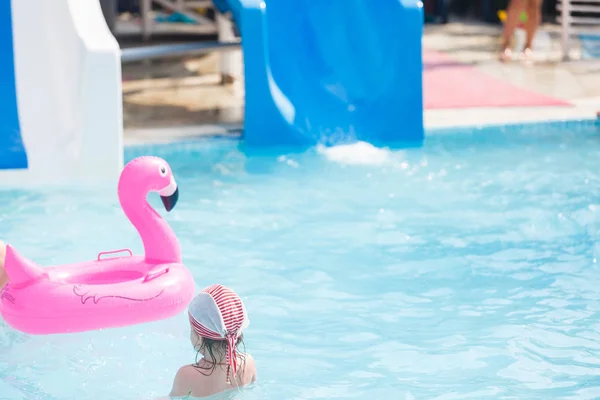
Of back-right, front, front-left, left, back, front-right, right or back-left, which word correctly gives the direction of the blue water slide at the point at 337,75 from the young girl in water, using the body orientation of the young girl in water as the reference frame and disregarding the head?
front-right

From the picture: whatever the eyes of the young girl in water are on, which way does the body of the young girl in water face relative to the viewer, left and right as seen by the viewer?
facing away from the viewer and to the left of the viewer

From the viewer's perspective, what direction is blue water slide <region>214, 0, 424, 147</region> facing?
toward the camera

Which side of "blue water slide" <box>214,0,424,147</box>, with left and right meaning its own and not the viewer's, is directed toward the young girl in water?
front

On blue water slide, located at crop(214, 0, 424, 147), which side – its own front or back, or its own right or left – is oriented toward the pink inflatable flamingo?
front

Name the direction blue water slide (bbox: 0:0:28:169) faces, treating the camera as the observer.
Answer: facing the viewer

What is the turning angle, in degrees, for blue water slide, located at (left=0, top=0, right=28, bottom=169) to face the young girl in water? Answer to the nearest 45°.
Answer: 0° — it already faces them

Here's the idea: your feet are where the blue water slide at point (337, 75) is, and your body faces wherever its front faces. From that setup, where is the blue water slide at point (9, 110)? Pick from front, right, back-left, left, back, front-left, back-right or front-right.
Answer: front-right

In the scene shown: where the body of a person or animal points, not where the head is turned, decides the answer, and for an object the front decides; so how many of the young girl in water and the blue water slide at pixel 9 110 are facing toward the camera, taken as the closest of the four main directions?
1

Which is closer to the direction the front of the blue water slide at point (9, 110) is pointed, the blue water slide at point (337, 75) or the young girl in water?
the young girl in water
